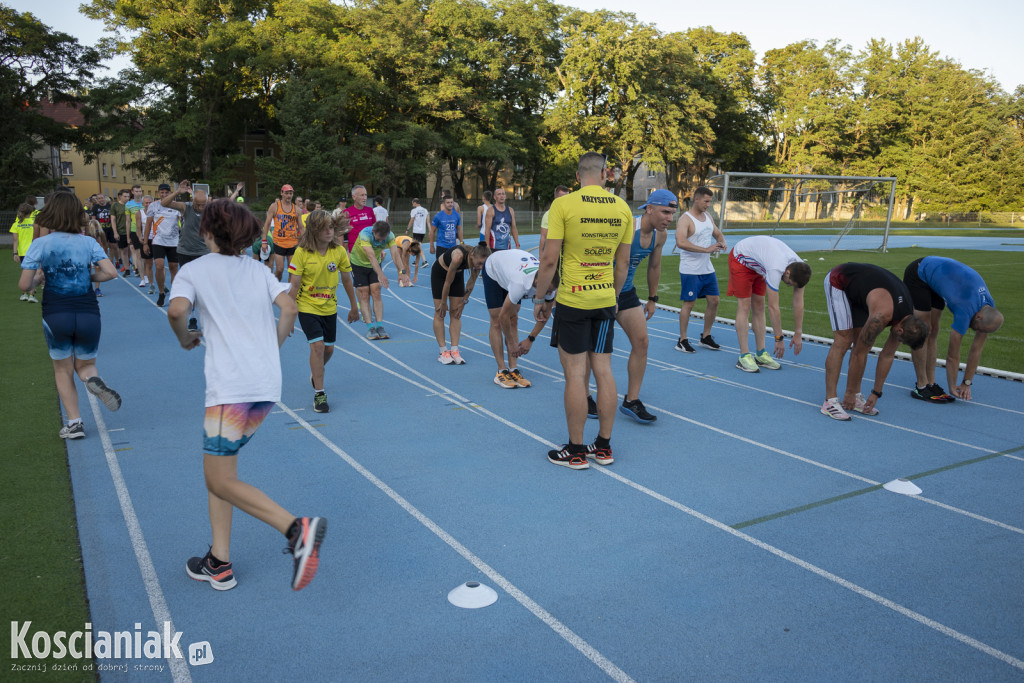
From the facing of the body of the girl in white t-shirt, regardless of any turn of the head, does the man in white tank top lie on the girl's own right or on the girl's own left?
on the girl's own right

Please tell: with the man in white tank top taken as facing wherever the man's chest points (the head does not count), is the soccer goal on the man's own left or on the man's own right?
on the man's own left

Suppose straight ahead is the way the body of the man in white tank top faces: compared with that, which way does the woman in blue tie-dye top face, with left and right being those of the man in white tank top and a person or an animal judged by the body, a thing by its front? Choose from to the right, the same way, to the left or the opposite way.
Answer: the opposite way

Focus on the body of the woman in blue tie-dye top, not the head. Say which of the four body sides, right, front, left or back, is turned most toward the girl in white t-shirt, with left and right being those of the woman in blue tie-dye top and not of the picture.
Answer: back

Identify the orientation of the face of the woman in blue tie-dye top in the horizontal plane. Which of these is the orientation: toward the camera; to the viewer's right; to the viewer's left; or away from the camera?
away from the camera

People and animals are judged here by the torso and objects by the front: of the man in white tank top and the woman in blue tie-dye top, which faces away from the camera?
the woman in blue tie-dye top

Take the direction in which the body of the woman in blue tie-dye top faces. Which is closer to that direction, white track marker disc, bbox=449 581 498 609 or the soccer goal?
the soccer goal

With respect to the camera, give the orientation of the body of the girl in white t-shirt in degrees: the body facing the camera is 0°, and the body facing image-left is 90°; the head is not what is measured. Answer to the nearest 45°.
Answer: approximately 135°

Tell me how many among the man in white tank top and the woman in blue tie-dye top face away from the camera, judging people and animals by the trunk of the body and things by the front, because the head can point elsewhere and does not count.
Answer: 1

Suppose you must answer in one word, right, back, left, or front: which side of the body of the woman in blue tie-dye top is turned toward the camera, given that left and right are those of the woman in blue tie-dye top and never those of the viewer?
back

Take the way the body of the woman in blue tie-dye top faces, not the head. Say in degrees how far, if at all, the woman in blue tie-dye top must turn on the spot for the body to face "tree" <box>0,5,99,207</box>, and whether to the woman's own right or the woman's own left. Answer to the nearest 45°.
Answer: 0° — they already face it

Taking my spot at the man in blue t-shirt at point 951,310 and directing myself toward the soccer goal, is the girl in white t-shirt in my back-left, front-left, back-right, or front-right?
back-left
